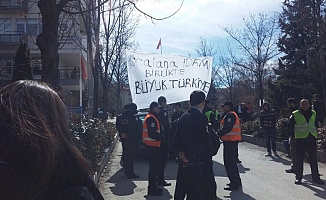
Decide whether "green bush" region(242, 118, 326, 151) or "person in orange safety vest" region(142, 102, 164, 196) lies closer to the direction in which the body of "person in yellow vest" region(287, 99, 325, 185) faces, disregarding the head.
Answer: the person in orange safety vest

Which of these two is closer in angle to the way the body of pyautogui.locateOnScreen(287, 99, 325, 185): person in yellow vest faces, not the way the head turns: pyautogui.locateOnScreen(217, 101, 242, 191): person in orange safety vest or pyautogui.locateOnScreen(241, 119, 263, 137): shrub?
the person in orange safety vest

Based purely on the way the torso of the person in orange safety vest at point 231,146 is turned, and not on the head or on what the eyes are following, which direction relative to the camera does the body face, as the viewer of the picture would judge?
to the viewer's left

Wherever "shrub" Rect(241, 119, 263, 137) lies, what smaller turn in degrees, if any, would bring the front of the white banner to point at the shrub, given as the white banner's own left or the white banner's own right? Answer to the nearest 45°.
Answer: approximately 135° to the white banner's own left

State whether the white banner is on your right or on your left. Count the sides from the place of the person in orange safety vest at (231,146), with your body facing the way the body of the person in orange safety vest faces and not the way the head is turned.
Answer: on your right

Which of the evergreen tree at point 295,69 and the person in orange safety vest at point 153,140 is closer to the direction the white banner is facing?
the person in orange safety vest

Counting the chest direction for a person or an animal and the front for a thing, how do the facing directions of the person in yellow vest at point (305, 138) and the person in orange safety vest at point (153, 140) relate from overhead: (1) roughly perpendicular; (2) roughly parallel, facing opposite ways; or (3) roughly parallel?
roughly perpendicular

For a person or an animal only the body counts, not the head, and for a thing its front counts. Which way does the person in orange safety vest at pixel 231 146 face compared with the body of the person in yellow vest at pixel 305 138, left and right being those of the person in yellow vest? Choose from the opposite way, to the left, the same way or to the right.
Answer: to the right
